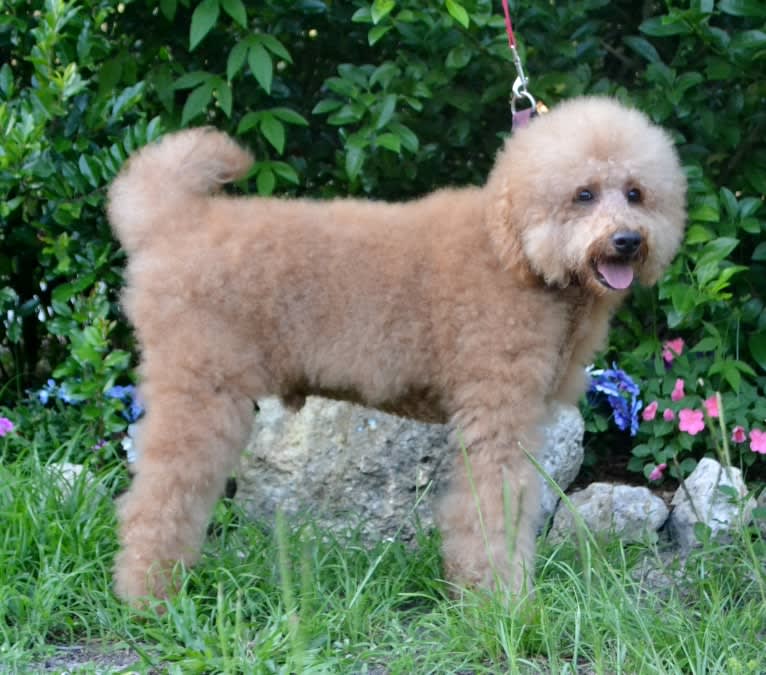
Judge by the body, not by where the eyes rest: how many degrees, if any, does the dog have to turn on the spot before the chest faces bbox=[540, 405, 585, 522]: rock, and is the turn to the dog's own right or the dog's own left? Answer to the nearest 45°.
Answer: approximately 45° to the dog's own left

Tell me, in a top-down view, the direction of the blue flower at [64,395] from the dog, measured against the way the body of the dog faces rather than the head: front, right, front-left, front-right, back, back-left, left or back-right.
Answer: back-left

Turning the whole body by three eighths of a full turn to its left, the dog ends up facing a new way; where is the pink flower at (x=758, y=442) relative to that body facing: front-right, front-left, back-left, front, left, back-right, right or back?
right

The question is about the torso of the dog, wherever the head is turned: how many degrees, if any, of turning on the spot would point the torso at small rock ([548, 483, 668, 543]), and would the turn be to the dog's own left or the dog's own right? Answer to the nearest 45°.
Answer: approximately 45° to the dog's own left

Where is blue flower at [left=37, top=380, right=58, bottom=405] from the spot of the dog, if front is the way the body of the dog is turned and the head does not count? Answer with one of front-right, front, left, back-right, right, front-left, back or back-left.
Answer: back-left

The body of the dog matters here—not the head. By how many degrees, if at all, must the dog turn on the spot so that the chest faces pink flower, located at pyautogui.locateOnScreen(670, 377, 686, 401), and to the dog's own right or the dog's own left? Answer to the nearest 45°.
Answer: approximately 45° to the dog's own left

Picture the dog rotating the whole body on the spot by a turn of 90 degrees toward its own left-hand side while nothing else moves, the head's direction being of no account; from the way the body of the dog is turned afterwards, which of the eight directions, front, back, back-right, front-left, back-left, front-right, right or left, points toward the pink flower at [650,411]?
front-right

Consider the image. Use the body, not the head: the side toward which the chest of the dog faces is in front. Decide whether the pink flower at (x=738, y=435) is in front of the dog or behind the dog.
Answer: in front

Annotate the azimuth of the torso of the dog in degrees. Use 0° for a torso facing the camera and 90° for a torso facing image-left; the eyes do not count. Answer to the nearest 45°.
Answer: approximately 270°

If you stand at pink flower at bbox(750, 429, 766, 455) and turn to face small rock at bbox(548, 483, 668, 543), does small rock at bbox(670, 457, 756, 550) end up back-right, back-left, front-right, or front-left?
front-left

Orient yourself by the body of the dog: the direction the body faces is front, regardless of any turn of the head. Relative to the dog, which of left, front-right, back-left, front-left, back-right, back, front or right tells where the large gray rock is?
left

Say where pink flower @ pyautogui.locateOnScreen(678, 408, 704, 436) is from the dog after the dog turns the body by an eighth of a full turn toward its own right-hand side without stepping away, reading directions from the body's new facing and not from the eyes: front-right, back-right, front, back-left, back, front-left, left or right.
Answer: left

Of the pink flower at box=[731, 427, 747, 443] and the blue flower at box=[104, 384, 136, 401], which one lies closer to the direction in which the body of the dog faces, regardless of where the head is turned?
the pink flower

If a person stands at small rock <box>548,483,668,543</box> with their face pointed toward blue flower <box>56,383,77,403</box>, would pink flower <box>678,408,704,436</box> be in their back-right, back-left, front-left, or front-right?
back-right

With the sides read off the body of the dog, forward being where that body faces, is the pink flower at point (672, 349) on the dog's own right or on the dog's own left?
on the dog's own left

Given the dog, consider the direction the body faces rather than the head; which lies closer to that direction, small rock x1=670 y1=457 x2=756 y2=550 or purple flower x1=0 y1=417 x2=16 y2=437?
the small rock
